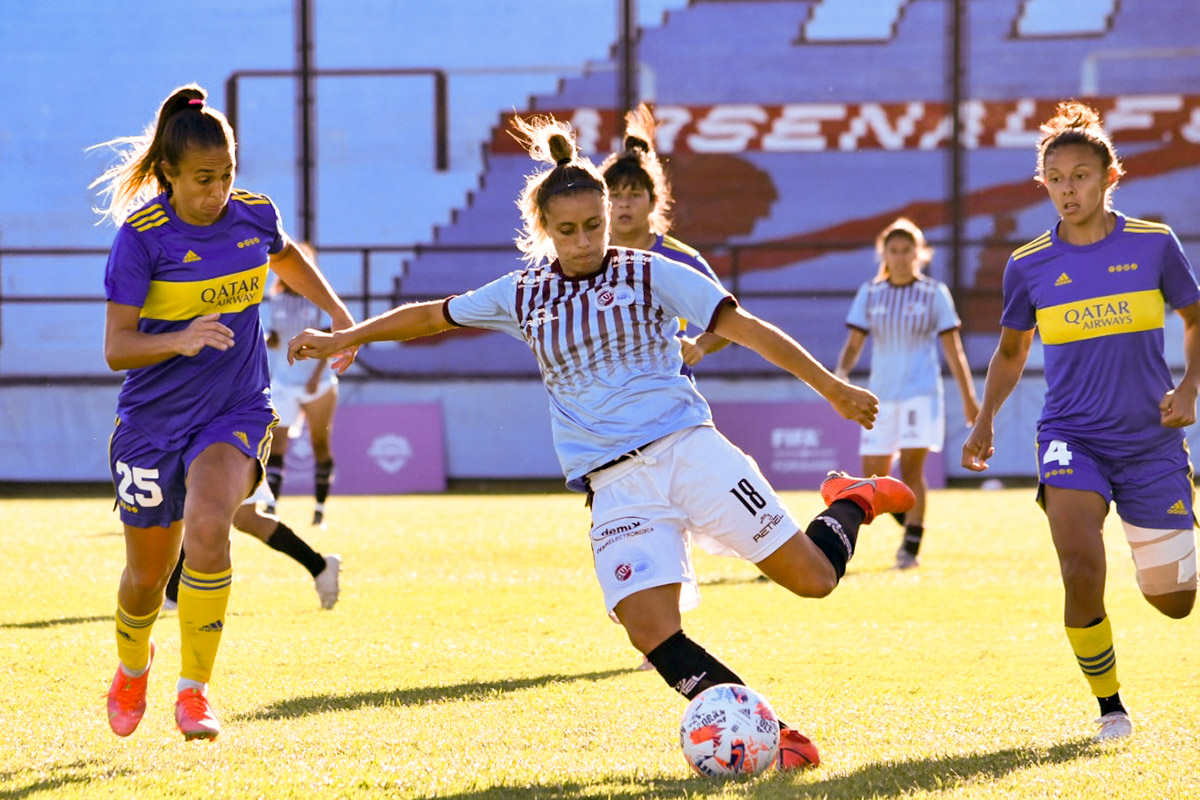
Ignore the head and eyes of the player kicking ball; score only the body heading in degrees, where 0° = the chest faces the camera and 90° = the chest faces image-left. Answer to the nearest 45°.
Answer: approximately 0°

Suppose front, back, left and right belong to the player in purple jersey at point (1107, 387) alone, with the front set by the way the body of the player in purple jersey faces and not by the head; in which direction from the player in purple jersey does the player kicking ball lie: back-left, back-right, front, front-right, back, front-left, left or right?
front-right

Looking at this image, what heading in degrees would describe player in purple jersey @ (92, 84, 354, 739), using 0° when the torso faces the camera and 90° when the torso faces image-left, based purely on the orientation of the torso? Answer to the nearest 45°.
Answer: approximately 315°

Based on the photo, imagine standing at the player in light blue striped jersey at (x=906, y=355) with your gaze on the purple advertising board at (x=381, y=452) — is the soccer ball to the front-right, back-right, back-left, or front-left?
back-left

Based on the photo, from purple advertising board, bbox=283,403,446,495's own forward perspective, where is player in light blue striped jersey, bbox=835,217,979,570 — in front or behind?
in front

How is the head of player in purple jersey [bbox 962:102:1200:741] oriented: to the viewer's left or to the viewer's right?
to the viewer's left

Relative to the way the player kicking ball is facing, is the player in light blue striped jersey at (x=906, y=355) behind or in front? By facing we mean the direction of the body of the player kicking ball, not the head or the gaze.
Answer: behind

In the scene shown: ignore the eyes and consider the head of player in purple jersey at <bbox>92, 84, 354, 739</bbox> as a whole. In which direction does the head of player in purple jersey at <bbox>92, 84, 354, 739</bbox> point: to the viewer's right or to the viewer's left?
to the viewer's right

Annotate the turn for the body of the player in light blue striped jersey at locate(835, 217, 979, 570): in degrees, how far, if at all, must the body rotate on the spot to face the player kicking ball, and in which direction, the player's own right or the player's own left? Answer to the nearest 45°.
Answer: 0° — they already face them
